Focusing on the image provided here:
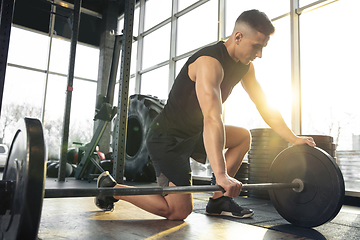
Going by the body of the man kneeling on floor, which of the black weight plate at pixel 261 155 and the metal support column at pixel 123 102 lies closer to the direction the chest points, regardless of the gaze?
the black weight plate

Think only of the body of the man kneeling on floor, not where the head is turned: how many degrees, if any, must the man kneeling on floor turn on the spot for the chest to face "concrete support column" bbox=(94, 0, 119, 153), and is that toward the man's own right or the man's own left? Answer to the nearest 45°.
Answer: approximately 135° to the man's own left

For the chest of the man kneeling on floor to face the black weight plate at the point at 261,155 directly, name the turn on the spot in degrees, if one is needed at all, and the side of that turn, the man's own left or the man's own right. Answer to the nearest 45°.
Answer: approximately 45° to the man's own left

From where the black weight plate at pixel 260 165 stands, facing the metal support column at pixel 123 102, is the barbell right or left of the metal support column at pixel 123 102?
left

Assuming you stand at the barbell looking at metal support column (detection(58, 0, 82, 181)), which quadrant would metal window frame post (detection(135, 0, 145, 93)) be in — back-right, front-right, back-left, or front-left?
front-right

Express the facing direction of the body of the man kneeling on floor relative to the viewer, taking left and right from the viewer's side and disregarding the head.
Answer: facing to the right of the viewer

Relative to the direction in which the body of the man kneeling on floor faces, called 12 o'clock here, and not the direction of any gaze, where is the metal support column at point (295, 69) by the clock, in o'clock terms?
The metal support column is roughly at 10 o'clock from the man kneeling on floor.

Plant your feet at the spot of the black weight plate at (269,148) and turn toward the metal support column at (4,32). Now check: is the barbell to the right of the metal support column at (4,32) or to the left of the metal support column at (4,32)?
left

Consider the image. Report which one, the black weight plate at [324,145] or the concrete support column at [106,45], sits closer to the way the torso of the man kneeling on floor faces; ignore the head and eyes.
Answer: the black weight plate

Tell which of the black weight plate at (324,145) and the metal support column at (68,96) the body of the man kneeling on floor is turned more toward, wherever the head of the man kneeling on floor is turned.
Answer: the black weight plate

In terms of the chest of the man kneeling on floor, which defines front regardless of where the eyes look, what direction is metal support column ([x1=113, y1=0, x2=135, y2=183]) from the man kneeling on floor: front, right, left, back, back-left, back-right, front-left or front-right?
back-left

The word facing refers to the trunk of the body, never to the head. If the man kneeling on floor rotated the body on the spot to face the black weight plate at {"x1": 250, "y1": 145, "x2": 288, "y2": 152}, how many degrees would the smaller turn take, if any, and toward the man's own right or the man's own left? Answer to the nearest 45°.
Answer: approximately 45° to the man's own left

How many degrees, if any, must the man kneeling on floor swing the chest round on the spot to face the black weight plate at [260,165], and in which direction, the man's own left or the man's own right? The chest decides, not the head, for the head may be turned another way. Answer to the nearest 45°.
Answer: approximately 45° to the man's own left
